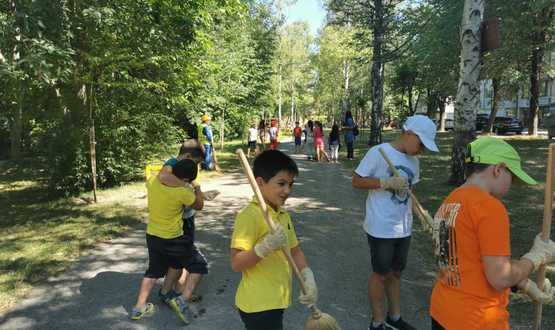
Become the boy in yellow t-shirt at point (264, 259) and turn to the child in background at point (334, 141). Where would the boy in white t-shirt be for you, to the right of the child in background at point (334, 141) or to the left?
right

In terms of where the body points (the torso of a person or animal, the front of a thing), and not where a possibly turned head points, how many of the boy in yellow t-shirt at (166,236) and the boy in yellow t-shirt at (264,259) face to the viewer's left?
0

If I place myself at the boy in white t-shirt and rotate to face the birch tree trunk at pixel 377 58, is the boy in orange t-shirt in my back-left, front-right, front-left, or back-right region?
back-right

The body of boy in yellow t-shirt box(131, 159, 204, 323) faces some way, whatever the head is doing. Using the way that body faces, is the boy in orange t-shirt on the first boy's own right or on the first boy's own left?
on the first boy's own right

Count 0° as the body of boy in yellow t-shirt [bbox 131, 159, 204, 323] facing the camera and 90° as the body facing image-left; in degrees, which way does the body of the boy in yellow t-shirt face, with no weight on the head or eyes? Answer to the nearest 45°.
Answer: approximately 225°

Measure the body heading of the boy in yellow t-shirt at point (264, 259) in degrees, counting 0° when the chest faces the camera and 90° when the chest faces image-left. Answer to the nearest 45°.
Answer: approximately 315°

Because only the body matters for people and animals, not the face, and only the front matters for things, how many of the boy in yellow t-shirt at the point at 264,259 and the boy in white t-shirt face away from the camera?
0
